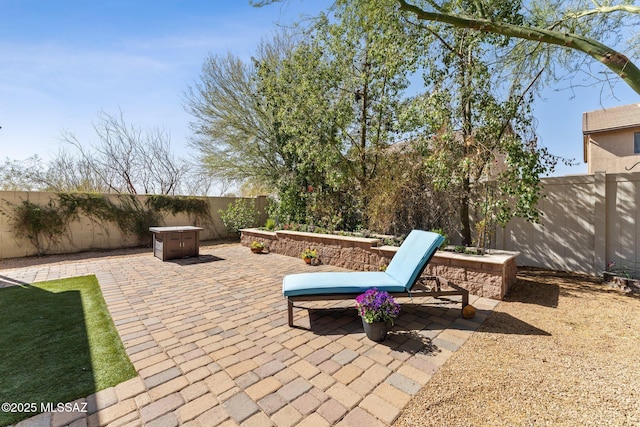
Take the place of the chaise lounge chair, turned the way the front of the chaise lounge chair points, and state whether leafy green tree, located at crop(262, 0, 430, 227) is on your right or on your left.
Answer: on your right

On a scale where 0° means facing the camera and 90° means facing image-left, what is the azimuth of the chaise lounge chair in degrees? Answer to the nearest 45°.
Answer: approximately 90°

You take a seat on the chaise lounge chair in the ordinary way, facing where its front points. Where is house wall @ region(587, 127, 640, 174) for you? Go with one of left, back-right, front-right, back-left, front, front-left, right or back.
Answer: back-right

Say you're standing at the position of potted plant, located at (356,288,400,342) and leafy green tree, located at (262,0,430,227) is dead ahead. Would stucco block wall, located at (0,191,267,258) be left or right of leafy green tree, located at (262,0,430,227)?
left

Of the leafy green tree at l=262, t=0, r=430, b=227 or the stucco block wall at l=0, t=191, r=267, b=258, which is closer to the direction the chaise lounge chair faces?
the stucco block wall

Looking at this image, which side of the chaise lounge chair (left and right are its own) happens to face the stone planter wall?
right

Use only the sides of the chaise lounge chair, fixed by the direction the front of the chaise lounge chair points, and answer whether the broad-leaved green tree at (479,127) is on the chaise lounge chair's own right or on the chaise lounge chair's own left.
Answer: on the chaise lounge chair's own right

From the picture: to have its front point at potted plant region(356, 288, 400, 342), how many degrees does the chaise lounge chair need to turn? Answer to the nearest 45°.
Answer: approximately 90° to its left

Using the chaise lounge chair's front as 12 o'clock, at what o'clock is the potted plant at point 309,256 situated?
The potted plant is roughly at 2 o'clock from the chaise lounge chair.

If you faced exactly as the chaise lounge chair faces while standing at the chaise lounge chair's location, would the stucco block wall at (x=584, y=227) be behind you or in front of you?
behind
